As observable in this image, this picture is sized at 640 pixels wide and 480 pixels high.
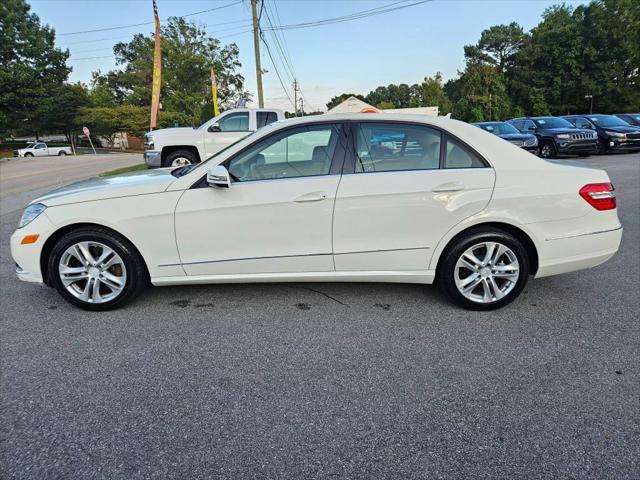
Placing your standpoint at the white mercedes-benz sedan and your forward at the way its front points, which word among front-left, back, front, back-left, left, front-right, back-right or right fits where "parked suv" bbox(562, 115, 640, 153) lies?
back-right

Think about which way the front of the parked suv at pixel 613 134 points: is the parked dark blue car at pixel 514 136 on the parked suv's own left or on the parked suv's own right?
on the parked suv's own right

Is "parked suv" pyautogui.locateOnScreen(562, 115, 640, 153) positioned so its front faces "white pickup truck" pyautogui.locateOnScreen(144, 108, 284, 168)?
no

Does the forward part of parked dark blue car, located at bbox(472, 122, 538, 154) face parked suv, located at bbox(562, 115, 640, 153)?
no

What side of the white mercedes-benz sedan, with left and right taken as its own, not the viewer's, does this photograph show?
left

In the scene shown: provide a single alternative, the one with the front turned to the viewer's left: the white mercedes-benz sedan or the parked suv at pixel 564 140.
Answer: the white mercedes-benz sedan

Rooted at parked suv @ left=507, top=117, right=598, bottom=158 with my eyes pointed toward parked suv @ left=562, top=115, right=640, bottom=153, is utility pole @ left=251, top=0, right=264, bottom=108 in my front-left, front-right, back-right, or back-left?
back-left

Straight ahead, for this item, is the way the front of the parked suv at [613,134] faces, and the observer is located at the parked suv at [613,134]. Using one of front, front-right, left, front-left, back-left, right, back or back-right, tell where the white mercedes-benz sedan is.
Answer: front-right

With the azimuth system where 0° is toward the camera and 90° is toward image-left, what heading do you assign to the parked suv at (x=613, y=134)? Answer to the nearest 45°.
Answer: approximately 315°

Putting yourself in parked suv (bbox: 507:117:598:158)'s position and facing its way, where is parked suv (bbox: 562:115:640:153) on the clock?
parked suv (bbox: 562:115:640:153) is roughly at 9 o'clock from parked suv (bbox: 507:117:598:158).

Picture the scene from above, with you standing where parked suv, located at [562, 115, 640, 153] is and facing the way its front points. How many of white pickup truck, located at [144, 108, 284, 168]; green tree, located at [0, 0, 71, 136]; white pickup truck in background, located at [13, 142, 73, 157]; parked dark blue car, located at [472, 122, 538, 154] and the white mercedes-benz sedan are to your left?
0

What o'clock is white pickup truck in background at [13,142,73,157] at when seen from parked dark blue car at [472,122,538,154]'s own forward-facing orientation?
The white pickup truck in background is roughly at 5 o'clock from the parked dark blue car.

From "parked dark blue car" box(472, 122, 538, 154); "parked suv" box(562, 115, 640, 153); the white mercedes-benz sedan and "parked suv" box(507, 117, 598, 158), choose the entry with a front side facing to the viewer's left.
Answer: the white mercedes-benz sedan

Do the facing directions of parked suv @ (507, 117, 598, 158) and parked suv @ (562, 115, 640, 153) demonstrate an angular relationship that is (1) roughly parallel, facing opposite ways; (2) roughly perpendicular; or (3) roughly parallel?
roughly parallel

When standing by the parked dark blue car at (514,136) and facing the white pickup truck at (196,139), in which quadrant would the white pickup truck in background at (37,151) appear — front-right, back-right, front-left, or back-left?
front-right

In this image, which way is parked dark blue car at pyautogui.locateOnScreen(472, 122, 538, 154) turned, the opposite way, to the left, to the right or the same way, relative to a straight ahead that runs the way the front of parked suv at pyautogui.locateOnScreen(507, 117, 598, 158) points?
the same way

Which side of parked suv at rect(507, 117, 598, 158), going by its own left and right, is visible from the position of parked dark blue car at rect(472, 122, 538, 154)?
right

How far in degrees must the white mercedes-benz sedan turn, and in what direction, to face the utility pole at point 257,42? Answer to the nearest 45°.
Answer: approximately 90° to its right

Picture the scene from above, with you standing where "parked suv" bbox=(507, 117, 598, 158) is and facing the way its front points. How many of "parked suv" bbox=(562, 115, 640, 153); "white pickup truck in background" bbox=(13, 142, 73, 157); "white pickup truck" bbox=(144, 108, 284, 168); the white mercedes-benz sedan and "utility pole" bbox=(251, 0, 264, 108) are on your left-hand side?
1

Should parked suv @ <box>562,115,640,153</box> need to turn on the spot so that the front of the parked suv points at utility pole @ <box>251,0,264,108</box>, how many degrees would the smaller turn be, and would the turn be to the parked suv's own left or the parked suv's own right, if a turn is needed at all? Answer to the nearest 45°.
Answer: approximately 135° to the parked suv's own right

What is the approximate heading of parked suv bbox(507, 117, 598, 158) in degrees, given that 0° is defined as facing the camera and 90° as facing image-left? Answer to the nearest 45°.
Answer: approximately 315°

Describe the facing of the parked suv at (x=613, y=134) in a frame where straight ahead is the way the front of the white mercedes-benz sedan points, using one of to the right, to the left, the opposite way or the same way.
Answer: to the left

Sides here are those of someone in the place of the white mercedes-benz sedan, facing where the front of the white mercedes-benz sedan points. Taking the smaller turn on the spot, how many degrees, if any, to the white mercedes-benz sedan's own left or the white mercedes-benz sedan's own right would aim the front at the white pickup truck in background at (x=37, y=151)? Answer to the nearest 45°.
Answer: approximately 45° to the white mercedes-benz sedan's own right
